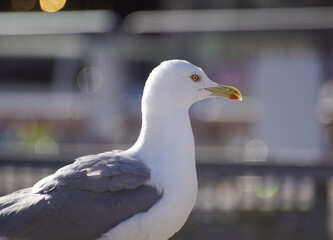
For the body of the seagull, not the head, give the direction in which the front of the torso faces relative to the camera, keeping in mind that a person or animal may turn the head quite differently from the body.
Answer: to the viewer's right
